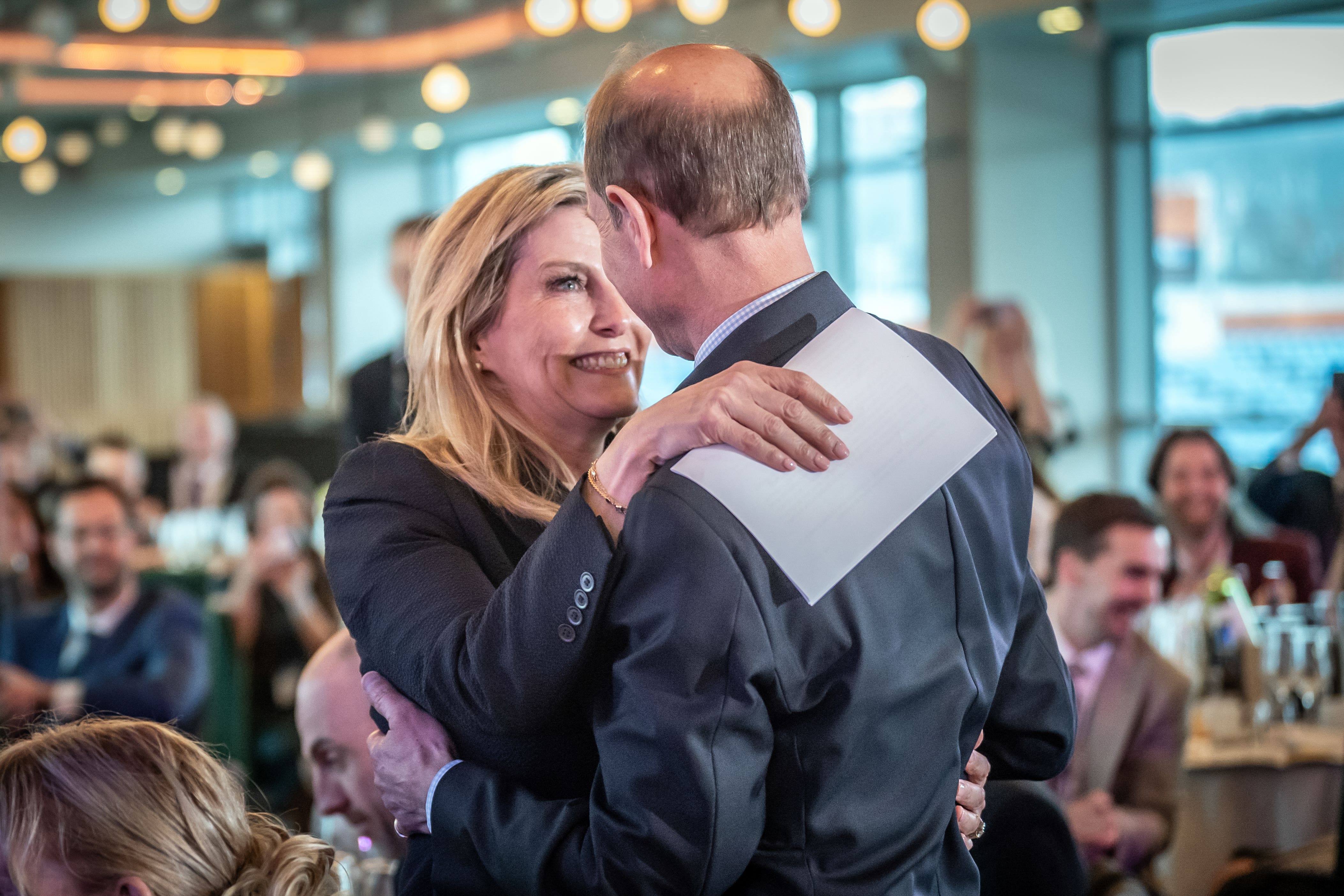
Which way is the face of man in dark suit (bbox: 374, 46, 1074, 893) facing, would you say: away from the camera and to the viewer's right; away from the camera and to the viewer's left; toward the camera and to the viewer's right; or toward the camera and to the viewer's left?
away from the camera and to the viewer's left

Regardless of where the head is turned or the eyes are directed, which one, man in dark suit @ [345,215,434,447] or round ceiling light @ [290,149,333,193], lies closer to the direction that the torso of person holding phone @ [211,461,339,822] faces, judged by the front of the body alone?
the man in dark suit

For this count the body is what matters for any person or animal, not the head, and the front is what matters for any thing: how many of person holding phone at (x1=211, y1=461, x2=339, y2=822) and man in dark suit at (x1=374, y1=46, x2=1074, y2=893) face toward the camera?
1

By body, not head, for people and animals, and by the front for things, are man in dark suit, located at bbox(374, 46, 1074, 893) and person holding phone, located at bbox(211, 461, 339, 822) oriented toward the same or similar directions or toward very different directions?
very different directions

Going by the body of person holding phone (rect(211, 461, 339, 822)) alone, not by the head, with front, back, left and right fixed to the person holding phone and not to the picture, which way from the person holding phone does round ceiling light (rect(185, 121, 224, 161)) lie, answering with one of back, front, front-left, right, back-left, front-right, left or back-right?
back

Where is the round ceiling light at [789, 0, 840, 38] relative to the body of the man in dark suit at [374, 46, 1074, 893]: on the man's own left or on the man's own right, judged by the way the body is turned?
on the man's own right

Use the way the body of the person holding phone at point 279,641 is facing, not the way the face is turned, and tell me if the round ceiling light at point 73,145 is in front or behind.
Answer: behind

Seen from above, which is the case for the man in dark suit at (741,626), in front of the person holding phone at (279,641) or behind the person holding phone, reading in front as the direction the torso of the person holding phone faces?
in front

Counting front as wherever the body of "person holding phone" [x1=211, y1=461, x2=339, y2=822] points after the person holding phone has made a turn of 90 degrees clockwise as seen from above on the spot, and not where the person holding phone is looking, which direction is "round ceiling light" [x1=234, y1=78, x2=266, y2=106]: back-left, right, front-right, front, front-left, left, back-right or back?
right

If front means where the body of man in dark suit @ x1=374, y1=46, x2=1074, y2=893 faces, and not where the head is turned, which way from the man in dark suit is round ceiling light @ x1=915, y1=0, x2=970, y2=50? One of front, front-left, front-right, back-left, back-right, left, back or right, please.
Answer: front-right

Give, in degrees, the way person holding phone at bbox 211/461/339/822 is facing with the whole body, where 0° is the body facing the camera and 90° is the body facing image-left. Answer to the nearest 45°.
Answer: approximately 0°

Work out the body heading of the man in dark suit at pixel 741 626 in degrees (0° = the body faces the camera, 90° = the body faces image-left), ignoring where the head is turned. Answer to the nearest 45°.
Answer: approximately 135°

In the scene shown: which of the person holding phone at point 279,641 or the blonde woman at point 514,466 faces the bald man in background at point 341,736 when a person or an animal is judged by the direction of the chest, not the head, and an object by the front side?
the person holding phone

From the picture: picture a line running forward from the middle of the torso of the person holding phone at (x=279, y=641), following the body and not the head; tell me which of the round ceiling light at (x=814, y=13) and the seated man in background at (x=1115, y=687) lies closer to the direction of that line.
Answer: the seated man in background

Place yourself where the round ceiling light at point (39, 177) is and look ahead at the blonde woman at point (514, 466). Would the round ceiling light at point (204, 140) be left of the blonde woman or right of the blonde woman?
left

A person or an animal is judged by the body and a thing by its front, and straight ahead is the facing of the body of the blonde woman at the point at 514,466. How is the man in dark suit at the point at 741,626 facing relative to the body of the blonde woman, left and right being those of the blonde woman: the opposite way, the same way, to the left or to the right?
the opposite way
